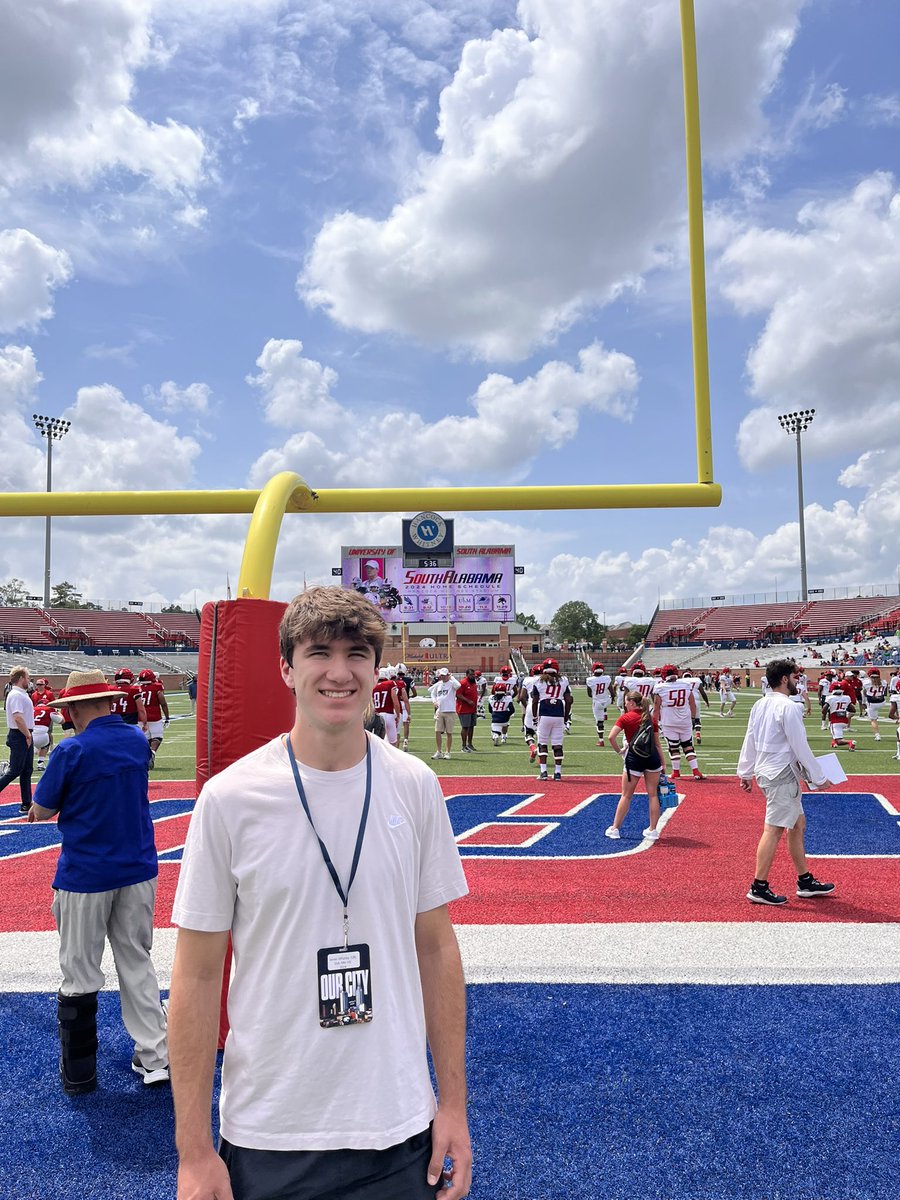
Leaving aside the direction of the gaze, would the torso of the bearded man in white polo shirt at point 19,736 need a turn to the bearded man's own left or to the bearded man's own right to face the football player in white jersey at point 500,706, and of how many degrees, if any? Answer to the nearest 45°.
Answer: approximately 45° to the bearded man's own left

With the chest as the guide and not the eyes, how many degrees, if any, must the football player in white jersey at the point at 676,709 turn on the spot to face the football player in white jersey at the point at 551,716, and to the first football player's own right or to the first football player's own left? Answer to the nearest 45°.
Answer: approximately 90° to the first football player's own left

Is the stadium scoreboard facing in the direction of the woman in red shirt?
yes

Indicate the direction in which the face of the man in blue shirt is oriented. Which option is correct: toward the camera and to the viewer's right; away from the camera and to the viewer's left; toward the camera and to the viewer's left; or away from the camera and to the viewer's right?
away from the camera and to the viewer's left

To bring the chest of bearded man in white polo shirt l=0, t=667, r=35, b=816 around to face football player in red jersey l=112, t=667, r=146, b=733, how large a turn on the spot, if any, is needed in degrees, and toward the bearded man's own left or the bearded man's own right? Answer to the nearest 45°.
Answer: approximately 45° to the bearded man's own left

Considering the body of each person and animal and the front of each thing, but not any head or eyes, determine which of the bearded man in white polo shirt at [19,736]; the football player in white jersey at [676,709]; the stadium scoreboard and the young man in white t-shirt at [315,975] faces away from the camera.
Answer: the football player in white jersey

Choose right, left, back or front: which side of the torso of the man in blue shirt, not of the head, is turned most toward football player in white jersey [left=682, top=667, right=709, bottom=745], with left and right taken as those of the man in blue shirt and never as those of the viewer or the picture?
right

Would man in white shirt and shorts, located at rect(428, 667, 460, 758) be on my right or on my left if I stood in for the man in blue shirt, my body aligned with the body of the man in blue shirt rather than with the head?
on my right
